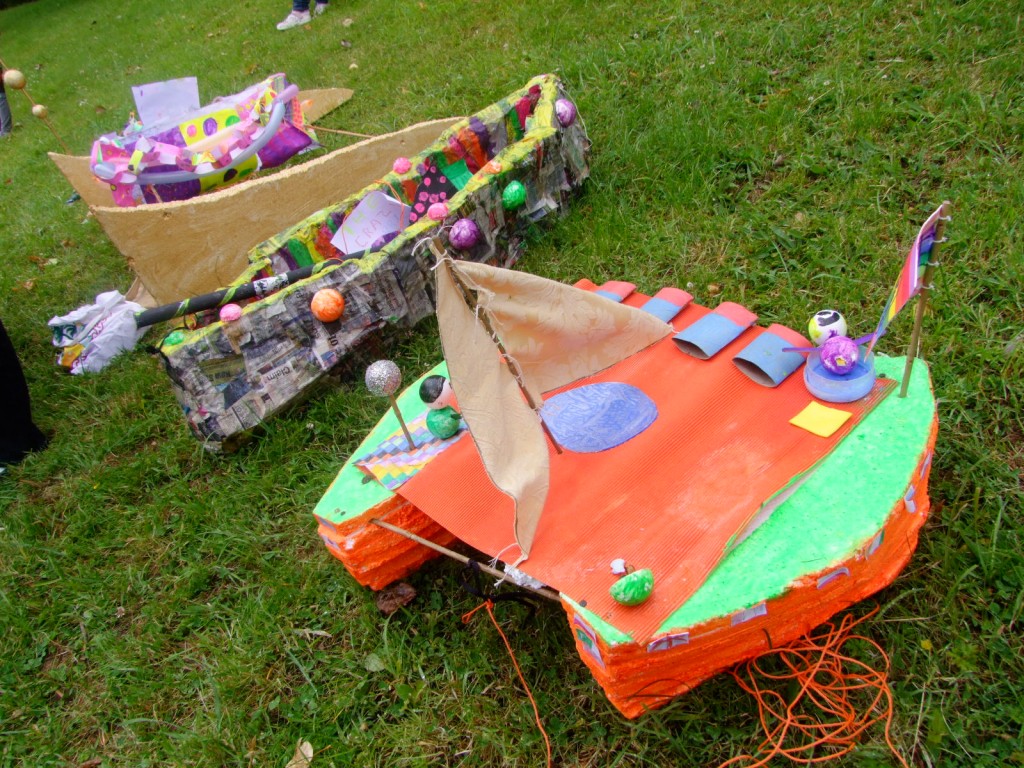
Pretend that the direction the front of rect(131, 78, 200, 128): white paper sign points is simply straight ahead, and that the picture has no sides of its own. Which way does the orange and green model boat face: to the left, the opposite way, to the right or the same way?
to the right

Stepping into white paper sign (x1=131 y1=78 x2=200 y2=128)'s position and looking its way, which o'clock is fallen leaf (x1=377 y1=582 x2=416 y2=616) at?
The fallen leaf is roughly at 12 o'clock from the white paper sign.

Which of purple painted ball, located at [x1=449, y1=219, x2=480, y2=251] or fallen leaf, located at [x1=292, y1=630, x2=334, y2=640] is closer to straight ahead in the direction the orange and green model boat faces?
the fallen leaf

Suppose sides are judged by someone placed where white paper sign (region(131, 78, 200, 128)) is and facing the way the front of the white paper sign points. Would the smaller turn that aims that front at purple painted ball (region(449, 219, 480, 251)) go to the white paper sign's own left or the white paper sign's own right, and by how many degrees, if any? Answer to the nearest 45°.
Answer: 0° — it already faces it

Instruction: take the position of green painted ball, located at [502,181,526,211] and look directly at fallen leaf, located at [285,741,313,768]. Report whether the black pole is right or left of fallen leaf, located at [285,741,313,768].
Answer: right

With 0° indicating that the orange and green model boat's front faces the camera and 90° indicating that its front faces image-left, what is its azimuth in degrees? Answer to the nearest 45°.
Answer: approximately 45°
